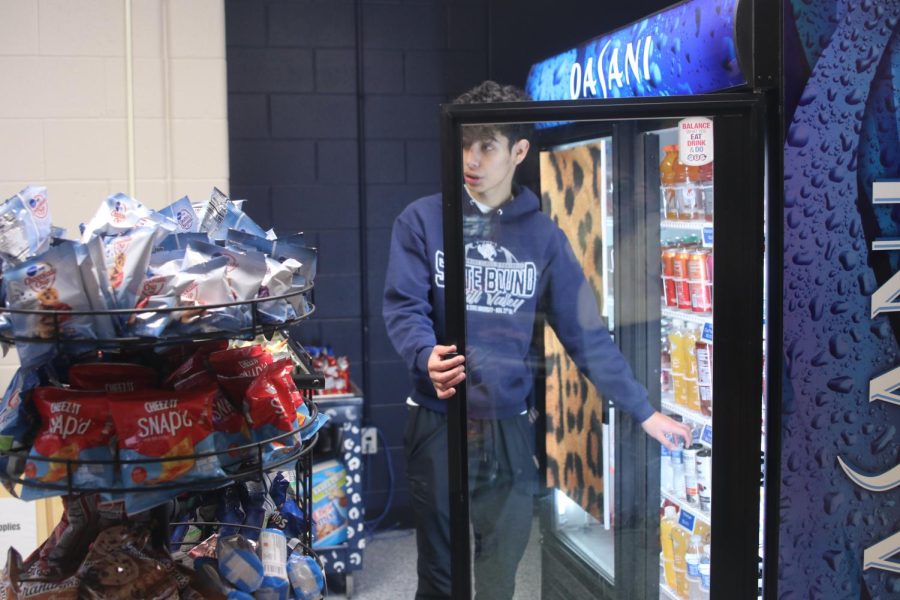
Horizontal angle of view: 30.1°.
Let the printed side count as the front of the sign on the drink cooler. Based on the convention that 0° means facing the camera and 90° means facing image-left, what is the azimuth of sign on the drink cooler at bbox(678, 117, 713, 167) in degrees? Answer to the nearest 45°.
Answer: approximately 0°

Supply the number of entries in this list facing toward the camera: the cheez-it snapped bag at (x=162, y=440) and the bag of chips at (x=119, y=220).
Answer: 2

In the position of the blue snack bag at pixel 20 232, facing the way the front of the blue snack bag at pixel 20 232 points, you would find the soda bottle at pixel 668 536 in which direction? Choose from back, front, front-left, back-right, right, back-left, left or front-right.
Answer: back-left
